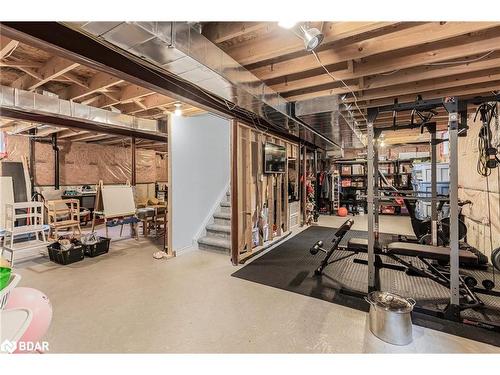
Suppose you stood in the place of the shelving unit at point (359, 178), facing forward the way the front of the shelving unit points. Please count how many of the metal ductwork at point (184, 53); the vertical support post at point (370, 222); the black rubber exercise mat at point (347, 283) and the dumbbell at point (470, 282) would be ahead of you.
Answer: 4

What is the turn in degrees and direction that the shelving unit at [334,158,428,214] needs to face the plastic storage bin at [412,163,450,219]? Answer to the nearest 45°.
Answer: approximately 45° to its left

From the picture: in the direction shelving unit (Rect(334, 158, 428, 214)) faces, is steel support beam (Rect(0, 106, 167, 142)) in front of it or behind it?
in front

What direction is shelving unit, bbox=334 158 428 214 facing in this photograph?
toward the camera

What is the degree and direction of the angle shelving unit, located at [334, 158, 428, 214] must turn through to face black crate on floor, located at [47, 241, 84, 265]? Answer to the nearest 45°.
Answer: approximately 45° to its right

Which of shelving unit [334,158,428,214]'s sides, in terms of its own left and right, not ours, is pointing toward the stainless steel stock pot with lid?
front

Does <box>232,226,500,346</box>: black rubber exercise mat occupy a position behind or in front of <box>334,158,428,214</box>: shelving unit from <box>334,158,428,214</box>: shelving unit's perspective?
in front

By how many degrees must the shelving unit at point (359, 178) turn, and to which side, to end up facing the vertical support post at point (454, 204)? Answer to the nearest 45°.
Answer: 0° — it already faces it

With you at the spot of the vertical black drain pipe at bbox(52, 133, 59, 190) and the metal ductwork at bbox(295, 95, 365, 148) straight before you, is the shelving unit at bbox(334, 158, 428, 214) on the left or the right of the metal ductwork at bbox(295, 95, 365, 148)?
left

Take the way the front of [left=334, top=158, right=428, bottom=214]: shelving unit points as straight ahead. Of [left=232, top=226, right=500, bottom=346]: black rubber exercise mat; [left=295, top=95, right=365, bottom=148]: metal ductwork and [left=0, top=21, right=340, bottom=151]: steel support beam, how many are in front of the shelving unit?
3

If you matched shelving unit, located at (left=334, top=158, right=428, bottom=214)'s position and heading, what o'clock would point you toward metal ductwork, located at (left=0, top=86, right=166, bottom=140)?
The metal ductwork is roughly at 1 o'clock from the shelving unit.

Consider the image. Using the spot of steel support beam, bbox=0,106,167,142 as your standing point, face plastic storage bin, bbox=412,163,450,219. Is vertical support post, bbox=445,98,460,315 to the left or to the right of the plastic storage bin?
right

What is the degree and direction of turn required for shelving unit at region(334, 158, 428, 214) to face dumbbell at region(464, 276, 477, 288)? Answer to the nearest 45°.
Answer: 0° — it already faces it

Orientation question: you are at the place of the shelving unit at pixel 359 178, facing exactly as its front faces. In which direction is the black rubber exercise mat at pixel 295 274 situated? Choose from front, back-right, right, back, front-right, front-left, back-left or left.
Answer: front
